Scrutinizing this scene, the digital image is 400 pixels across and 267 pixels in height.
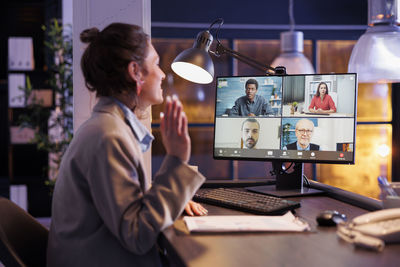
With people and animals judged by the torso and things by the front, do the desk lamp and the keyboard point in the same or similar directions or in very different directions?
same or similar directions

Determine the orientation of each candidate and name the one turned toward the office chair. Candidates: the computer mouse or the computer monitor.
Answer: the computer monitor

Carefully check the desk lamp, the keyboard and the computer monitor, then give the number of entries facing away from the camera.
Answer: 0

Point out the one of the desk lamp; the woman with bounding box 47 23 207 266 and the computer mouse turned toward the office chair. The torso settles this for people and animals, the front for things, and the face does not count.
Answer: the desk lamp

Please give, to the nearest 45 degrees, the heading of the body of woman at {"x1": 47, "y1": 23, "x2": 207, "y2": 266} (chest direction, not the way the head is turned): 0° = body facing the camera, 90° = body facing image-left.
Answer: approximately 225°

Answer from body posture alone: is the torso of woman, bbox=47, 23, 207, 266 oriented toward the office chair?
no

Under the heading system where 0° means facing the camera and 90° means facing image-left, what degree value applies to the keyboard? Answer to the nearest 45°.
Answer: approximately 45°

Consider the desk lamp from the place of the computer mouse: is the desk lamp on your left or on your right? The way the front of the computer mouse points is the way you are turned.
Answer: on your left

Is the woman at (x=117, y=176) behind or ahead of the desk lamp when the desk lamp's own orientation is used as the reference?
ahead

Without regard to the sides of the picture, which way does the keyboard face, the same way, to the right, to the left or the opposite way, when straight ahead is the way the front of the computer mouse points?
the opposite way

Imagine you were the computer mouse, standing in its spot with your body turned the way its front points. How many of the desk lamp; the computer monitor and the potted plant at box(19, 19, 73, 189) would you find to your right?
0

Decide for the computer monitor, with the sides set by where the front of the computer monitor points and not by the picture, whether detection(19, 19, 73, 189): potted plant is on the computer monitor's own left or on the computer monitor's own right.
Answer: on the computer monitor's own right

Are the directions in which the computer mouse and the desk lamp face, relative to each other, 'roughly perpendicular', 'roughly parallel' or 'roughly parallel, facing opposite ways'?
roughly parallel, facing opposite ways

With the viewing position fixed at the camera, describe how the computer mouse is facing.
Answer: facing away from the viewer and to the right of the viewer
